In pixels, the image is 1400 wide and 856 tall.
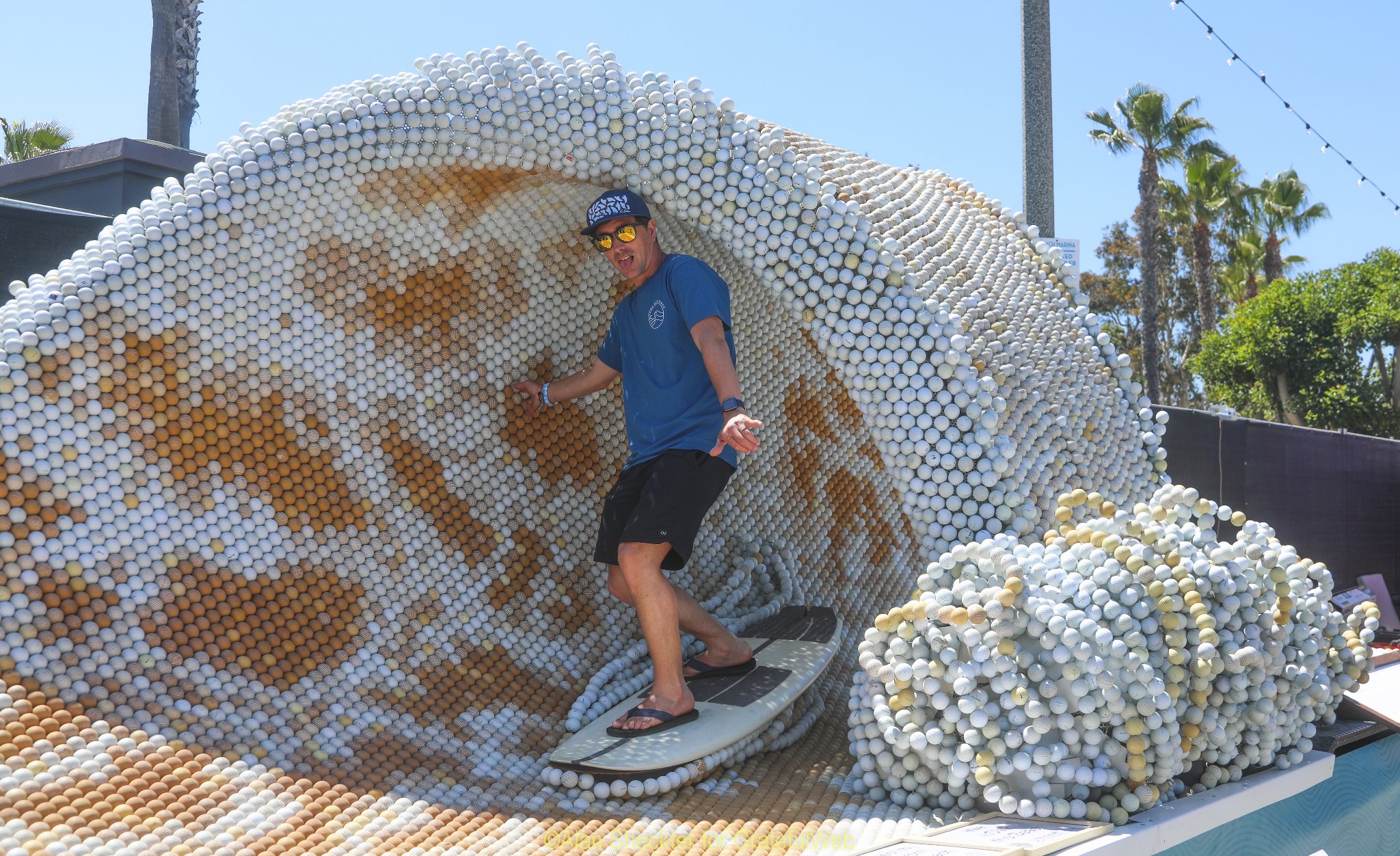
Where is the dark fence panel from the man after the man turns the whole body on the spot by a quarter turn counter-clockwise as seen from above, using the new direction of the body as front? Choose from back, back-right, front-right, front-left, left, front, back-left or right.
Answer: left

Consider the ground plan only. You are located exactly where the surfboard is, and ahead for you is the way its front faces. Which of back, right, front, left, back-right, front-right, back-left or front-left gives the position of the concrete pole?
back

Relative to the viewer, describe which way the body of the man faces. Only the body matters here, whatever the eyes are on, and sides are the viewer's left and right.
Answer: facing the viewer and to the left of the viewer

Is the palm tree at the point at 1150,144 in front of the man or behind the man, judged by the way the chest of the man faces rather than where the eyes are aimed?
behind

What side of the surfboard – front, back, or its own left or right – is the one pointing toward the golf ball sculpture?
left

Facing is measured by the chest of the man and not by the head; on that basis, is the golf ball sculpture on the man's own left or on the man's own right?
on the man's own left

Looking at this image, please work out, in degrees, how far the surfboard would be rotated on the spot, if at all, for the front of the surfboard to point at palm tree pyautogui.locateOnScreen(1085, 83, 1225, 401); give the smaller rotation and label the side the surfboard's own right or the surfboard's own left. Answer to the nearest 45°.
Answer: approximately 180°

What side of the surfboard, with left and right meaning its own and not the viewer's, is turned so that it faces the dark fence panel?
back

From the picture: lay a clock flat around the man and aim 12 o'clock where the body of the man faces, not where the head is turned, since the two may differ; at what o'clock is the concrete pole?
The concrete pole is roughly at 6 o'clock from the man.
